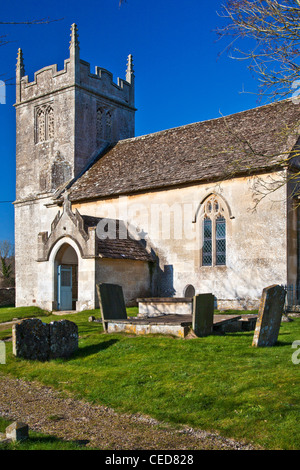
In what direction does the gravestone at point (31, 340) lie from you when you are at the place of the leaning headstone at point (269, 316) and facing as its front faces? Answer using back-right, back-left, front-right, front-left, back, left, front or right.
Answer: back-right

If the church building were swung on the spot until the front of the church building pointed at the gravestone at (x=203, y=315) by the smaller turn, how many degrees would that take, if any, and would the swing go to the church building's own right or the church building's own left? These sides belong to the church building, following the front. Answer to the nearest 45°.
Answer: approximately 45° to the church building's own left

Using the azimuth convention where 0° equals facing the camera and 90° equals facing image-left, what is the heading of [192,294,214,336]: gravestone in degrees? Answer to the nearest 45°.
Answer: approximately 315°

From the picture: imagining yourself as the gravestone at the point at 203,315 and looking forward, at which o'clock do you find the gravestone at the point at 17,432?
the gravestone at the point at 17,432 is roughly at 2 o'clock from the gravestone at the point at 203,315.
